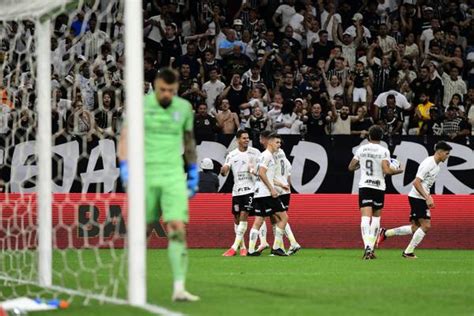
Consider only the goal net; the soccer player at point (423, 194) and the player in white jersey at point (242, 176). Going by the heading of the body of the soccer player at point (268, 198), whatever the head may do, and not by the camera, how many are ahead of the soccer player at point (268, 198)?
1

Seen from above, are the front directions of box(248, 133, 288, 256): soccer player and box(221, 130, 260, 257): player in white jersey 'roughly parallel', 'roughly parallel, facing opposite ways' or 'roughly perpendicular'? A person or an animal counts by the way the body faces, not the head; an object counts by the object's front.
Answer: roughly perpendicular

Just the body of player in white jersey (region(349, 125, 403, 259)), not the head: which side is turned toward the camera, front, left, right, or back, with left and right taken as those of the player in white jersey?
back

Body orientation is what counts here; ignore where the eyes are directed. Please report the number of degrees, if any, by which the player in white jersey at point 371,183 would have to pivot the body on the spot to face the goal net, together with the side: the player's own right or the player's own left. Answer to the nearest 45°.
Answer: approximately 135° to the player's own left

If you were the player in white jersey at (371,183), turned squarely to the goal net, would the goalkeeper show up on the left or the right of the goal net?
left

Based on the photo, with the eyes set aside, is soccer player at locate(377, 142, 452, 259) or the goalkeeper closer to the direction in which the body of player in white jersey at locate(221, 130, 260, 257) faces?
the goalkeeper

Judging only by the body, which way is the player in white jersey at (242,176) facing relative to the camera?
toward the camera
